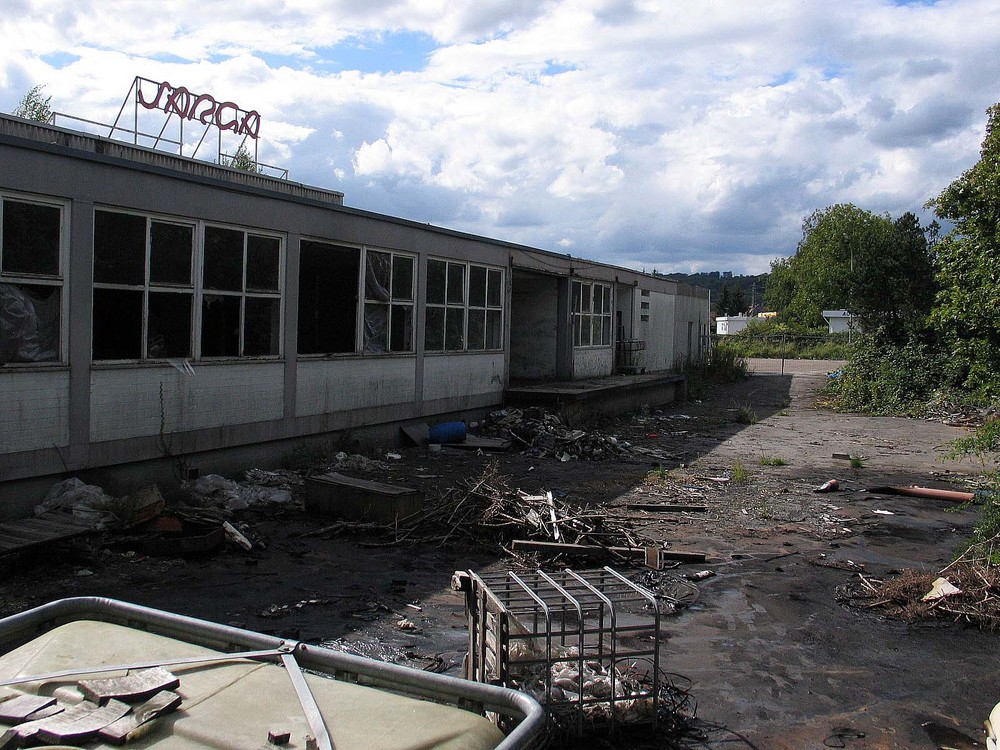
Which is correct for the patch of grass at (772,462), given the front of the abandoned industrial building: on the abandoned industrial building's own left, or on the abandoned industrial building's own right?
on the abandoned industrial building's own left

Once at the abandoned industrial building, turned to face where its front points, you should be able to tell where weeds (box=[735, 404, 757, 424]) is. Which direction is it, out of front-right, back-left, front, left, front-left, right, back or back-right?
left

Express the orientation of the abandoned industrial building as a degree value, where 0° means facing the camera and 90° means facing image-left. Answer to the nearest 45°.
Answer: approximately 315°

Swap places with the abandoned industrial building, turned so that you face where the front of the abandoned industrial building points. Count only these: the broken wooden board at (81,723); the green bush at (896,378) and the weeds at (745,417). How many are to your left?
2

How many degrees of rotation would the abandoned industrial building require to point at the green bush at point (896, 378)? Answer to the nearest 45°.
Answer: approximately 90° to its left

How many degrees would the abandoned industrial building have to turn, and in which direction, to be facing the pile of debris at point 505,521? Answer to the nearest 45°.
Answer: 0° — it already faces it

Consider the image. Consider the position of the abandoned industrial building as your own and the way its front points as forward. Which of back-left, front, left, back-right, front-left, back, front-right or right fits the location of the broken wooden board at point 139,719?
front-right

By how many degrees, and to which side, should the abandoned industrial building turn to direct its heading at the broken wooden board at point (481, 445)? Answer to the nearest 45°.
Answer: approximately 90° to its left

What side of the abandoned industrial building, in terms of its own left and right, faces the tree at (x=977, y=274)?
front

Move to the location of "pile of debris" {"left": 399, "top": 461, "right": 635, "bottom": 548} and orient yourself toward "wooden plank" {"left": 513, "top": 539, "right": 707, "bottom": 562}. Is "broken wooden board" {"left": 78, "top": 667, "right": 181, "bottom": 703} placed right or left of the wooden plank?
right

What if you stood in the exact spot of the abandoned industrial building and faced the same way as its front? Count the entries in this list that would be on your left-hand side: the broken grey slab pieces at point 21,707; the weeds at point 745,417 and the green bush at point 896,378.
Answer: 2

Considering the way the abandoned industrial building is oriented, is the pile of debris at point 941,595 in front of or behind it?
in front

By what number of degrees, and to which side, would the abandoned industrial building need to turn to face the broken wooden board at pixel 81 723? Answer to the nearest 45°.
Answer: approximately 45° to its right

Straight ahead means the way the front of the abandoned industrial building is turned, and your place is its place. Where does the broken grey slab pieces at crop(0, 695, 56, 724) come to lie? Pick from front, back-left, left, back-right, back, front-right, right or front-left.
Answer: front-right
